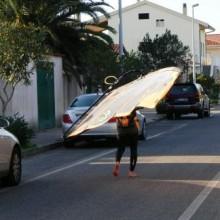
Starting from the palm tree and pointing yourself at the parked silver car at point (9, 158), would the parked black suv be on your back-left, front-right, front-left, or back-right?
back-left

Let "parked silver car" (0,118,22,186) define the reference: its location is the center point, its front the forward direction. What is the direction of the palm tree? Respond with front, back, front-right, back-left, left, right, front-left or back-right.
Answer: front-left

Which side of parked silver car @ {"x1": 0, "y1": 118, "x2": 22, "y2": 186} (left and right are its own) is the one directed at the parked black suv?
front

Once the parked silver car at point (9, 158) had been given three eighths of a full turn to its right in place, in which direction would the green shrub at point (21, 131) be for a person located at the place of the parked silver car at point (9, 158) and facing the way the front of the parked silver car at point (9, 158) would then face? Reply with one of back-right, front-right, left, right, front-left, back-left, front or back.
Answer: back

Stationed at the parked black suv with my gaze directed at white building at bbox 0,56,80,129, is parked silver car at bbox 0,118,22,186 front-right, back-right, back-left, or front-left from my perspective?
front-left

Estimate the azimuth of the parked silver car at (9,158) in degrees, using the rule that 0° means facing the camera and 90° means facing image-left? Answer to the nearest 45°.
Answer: approximately 225°

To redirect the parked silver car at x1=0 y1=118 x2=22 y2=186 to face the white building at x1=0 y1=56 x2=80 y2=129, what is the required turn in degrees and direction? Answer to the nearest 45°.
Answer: approximately 45° to its left
